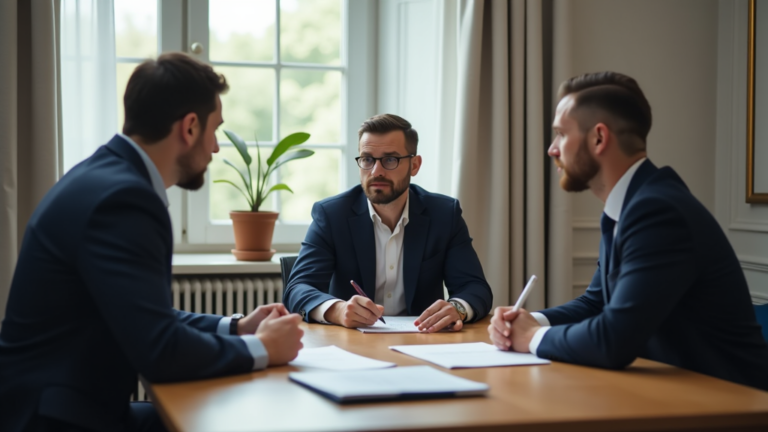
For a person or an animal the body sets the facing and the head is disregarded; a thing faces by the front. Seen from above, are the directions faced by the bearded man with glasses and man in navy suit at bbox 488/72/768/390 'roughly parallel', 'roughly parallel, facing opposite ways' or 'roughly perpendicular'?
roughly perpendicular

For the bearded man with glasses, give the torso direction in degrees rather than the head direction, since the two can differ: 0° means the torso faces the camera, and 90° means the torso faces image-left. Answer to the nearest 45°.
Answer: approximately 0°

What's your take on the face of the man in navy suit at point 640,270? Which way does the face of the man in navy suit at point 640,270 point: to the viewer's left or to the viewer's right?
to the viewer's left

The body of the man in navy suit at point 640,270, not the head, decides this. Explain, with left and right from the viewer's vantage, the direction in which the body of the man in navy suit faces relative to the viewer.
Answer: facing to the left of the viewer

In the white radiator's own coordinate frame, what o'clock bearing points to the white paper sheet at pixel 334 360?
The white paper sheet is roughly at 12 o'clock from the white radiator.

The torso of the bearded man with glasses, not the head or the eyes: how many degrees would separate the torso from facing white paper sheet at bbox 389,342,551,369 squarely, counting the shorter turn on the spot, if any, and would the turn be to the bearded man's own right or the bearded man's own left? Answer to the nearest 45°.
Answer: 0° — they already face it

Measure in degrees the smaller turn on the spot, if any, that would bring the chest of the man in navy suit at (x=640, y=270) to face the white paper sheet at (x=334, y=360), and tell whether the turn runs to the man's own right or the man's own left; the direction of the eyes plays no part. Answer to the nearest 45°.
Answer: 0° — they already face it

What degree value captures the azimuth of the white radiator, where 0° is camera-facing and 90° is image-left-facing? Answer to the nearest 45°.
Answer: approximately 0°
